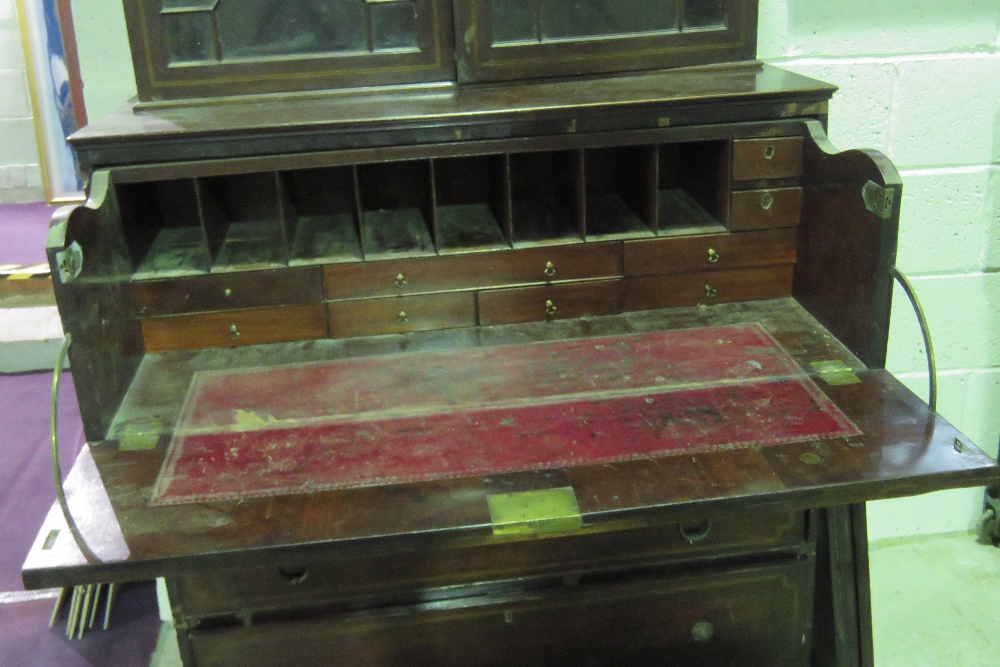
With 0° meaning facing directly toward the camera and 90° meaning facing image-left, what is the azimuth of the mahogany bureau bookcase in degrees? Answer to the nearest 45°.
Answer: approximately 0°
